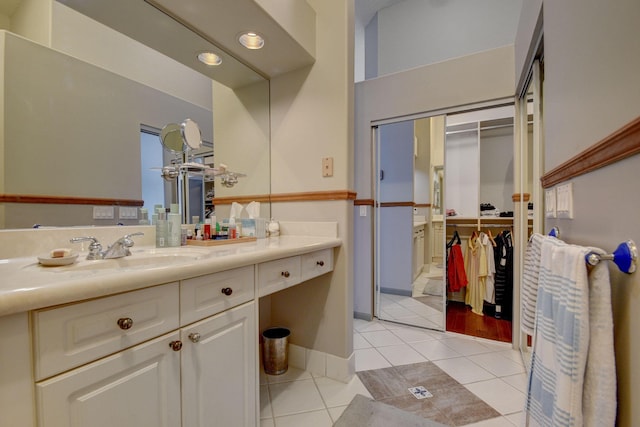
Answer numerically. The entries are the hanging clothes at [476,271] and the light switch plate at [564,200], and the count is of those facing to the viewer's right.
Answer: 0

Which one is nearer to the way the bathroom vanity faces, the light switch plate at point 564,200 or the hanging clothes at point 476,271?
the light switch plate

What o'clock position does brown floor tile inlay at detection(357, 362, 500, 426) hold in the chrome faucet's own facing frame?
The brown floor tile inlay is roughly at 11 o'clock from the chrome faucet.

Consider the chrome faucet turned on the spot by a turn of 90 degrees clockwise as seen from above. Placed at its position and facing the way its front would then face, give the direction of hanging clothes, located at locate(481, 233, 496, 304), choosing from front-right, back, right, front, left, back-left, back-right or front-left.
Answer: back-left

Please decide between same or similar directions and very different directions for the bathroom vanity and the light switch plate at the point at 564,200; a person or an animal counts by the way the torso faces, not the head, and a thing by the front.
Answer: very different directions

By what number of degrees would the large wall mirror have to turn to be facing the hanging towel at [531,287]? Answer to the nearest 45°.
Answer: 0° — it already faces it

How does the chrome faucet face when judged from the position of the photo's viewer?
facing the viewer and to the right of the viewer

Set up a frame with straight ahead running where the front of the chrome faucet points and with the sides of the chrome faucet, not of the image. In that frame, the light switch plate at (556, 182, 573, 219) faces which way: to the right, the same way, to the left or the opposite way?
the opposite way

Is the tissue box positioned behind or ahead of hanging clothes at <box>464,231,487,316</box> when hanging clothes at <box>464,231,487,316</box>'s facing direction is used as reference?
ahead

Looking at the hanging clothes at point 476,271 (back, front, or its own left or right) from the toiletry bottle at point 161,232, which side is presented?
front
